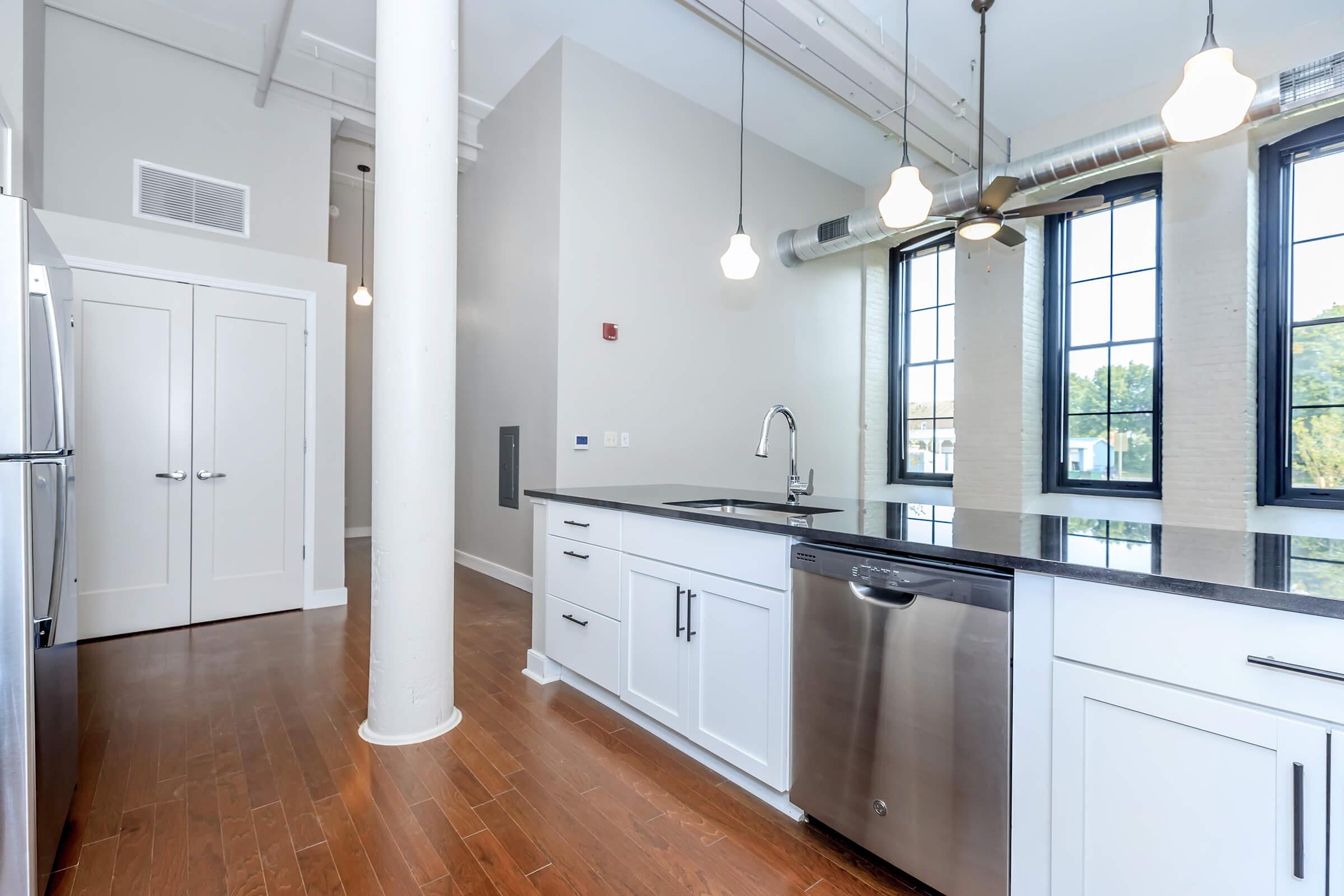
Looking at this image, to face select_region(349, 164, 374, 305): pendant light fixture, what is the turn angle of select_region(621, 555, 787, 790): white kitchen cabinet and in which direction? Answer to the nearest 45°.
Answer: approximately 90° to its right

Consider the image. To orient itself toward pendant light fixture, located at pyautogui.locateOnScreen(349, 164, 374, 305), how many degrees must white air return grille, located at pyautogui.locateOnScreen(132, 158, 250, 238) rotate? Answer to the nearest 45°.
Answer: approximately 90° to its left

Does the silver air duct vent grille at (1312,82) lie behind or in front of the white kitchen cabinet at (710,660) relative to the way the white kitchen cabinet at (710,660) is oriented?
behind

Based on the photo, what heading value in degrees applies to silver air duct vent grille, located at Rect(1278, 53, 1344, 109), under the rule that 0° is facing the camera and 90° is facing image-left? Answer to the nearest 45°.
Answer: approximately 45°

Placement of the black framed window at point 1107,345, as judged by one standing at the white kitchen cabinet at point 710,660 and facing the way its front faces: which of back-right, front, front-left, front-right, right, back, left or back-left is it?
back
